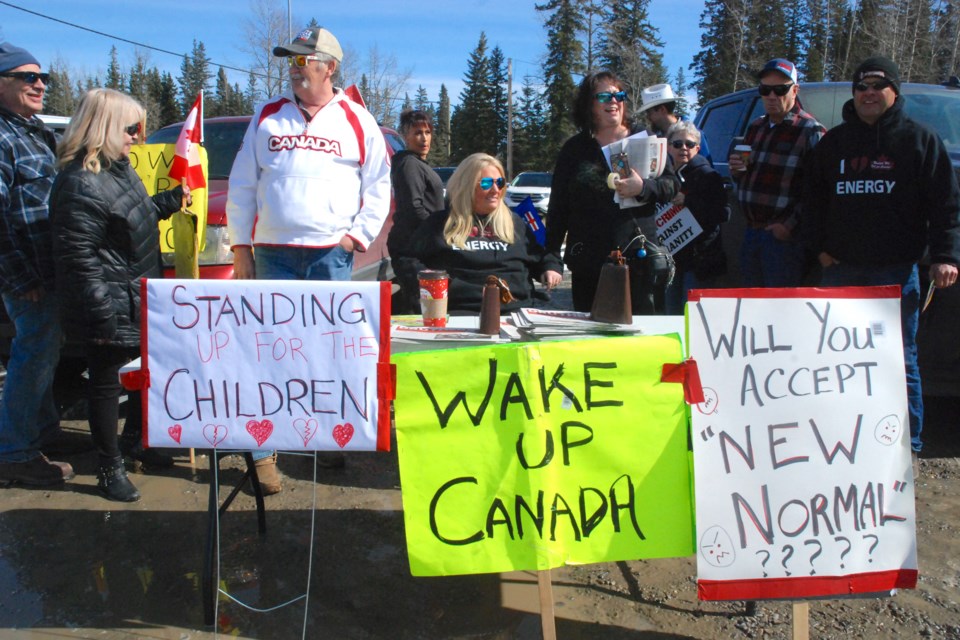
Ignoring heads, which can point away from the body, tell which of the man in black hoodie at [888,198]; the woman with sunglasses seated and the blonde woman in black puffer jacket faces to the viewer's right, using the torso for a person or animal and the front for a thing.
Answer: the blonde woman in black puffer jacket

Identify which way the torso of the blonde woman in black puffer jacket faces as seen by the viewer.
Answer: to the viewer's right

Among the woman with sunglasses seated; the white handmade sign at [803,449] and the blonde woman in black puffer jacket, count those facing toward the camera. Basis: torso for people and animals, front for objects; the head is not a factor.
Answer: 2

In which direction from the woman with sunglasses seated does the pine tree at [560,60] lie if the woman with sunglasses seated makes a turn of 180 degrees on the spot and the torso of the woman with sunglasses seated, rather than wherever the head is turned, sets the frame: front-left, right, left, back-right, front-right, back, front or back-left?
front

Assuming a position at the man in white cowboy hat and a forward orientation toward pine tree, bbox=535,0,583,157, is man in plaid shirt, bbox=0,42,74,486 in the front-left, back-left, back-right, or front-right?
back-left

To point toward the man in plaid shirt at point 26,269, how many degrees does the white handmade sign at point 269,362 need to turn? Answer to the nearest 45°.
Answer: approximately 135° to its right

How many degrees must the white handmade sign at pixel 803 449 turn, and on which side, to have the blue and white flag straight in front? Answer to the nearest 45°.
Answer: approximately 135° to its right

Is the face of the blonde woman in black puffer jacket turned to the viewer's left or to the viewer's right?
to the viewer's right

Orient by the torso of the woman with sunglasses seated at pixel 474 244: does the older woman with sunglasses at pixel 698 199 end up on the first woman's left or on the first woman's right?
on the first woman's left
